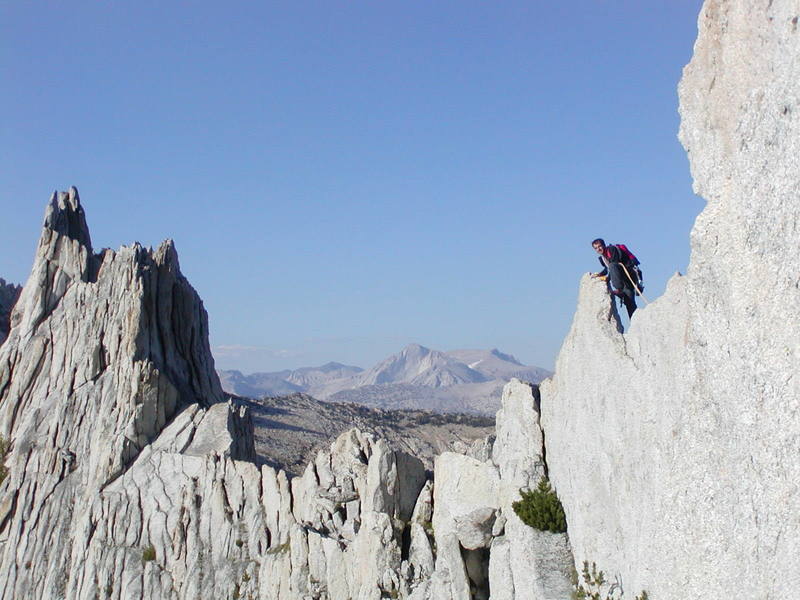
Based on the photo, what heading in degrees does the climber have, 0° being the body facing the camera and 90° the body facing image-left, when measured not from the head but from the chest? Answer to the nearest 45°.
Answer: approximately 45°
